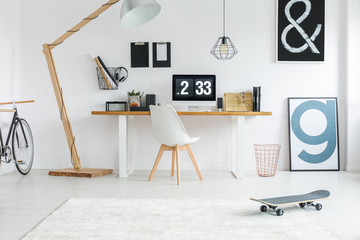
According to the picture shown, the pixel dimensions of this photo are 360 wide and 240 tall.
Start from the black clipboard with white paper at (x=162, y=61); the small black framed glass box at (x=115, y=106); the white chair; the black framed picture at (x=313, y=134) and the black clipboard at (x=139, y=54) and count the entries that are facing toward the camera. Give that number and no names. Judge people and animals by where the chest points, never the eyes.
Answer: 4

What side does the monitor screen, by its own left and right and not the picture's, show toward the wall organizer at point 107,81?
right

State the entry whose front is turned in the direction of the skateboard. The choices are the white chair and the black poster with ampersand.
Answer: the black poster with ampersand

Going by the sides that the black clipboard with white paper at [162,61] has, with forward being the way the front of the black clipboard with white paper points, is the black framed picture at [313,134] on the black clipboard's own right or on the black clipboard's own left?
on the black clipboard's own left

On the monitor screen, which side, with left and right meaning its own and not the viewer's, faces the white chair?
front

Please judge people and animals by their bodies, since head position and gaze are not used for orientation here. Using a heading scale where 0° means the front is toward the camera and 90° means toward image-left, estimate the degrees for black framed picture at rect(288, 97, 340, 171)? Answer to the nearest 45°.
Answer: approximately 0°

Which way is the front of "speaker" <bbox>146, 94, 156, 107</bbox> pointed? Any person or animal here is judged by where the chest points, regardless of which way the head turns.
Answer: toward the camera

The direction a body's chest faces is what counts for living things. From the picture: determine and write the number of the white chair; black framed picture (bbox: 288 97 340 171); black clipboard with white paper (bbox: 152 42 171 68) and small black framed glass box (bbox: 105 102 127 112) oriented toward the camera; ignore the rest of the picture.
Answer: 3

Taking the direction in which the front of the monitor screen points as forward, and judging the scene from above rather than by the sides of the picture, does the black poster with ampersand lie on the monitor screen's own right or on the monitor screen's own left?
on the monitor screen's own left

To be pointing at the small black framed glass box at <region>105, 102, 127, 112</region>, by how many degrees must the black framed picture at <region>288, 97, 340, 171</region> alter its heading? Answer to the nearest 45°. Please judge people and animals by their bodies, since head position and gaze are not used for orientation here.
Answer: approximately 90° to its right

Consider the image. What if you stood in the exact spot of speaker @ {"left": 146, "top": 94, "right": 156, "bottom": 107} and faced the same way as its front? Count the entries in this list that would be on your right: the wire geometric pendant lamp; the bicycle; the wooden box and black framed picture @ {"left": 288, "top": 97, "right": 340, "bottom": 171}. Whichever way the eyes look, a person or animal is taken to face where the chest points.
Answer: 1

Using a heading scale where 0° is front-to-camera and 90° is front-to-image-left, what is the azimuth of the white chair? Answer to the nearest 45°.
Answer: approximately 225°

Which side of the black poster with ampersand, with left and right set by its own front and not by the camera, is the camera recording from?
front
